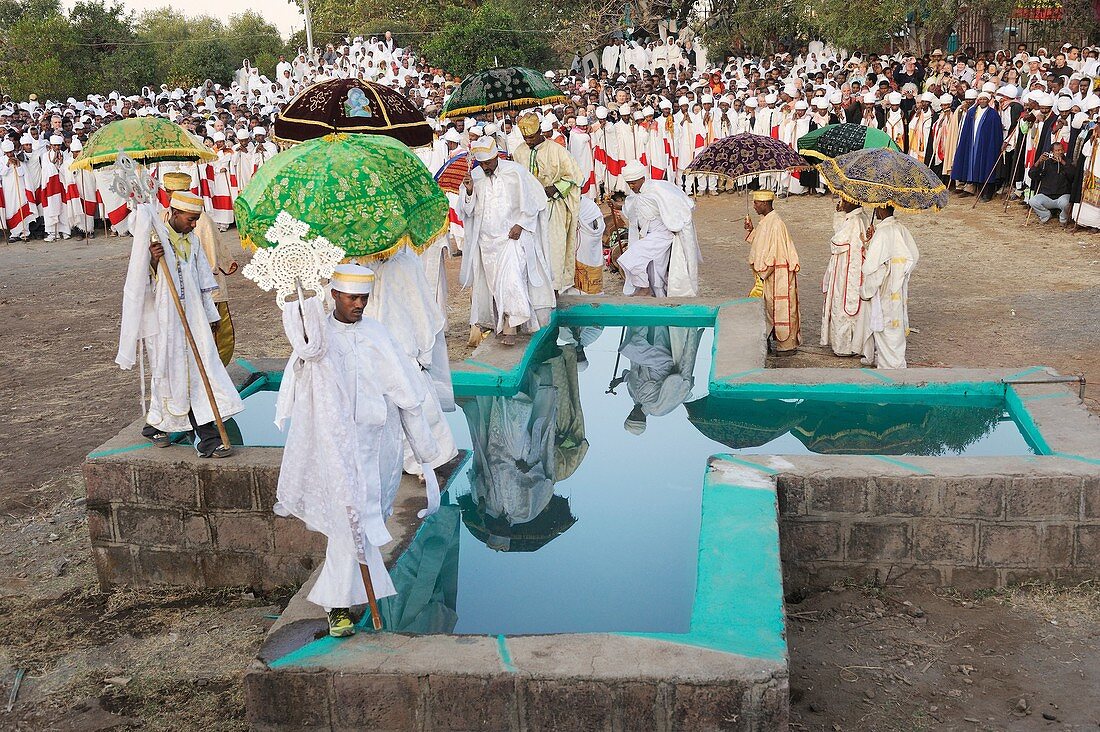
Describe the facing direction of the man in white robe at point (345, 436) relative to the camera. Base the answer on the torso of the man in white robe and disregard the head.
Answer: toward the camera

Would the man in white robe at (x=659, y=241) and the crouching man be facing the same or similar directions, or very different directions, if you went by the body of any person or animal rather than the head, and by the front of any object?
same or similar directions

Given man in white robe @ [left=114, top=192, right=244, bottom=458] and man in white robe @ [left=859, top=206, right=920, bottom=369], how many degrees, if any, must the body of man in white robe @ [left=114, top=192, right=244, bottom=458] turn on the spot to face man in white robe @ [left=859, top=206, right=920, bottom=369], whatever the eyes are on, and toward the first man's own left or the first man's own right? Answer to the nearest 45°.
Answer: approximately 45° to the first man's own left

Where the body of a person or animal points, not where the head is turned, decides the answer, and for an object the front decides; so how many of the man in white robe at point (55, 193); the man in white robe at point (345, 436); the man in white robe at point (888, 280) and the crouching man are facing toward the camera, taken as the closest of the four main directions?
3

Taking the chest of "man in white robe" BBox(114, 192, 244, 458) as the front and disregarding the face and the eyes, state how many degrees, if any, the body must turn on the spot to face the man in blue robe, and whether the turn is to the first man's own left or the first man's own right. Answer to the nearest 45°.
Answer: approximately 90° to the first man's own left

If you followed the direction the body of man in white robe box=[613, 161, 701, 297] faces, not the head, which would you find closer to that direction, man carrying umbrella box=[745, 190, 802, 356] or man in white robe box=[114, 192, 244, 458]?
the man in white robe
